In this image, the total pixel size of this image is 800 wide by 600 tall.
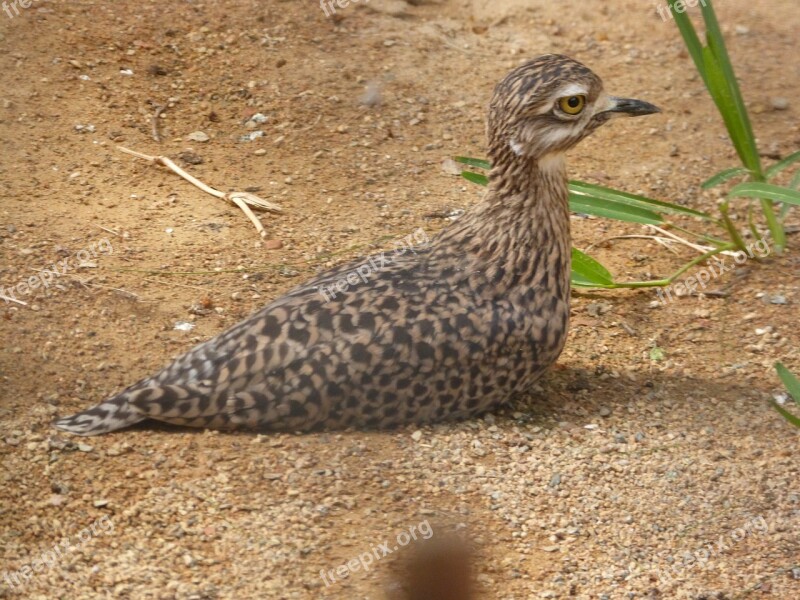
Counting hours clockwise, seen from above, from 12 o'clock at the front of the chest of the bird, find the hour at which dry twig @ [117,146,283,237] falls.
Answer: The dry twig is roughly at 8 o'clock from the bird.

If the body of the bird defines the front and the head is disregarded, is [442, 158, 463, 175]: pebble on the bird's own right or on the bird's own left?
on the bird's own left

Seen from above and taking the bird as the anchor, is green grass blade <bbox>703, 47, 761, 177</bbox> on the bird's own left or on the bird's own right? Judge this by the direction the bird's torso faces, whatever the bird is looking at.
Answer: on the bird's own left

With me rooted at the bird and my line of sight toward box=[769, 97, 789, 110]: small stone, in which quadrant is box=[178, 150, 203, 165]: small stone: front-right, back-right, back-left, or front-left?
front-left

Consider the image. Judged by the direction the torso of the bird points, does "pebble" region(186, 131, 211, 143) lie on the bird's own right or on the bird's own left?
on the bird's own left

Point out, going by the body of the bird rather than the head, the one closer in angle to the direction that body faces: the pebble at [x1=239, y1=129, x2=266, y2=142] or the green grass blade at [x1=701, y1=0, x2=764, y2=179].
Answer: the green grass blade

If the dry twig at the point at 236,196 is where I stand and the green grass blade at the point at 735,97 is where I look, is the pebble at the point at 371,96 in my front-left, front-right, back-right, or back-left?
front-left

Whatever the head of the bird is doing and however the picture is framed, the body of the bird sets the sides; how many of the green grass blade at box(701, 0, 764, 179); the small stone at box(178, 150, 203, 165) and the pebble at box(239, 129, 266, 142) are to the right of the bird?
0

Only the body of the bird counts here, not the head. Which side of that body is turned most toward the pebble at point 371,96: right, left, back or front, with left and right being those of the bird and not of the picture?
left

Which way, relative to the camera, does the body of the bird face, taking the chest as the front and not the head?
to the viewer's right

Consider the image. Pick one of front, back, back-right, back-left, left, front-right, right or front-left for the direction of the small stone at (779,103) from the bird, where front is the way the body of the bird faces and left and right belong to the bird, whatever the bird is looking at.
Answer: front-left

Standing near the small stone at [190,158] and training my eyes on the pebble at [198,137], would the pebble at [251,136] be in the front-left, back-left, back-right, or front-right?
front-right

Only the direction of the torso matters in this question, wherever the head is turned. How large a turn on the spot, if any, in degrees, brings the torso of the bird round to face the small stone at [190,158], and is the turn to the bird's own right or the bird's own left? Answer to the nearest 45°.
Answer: approximately 135° to the bird's own left

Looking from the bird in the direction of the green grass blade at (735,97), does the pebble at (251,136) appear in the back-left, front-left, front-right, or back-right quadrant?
front-left
